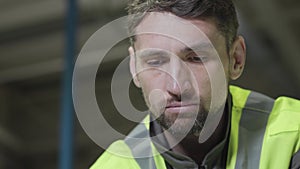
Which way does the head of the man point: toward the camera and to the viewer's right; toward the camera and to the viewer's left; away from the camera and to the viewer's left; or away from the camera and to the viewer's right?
toward the camera and to the viewer's left

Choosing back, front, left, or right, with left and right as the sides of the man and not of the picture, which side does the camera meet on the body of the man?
front
